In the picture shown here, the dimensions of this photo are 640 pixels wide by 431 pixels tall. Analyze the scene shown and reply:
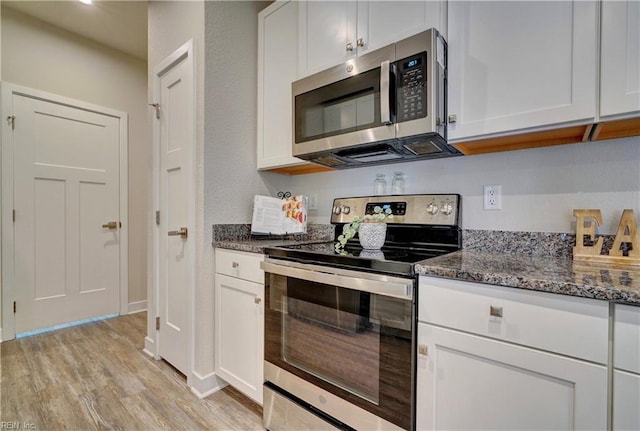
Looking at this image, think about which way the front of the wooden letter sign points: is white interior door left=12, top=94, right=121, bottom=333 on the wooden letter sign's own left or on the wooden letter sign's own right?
on the wooden letter sign's own right

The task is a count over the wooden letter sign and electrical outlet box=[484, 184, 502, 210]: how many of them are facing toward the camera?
2

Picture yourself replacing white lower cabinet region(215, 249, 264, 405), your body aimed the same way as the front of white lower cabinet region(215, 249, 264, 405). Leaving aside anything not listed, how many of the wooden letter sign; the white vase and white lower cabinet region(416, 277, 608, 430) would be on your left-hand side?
3

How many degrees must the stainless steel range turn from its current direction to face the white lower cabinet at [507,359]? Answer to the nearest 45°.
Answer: approximately 90° to its left

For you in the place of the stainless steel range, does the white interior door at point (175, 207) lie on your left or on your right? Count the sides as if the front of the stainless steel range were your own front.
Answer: on your right

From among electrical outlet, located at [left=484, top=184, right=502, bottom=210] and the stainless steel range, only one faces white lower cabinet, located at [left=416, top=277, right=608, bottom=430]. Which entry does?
the electrical outlet

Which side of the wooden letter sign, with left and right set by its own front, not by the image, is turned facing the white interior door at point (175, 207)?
right

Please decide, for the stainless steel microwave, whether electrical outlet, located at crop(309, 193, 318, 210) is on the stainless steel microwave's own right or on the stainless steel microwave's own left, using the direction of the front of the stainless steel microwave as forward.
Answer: on the stainless steel microwave's own right

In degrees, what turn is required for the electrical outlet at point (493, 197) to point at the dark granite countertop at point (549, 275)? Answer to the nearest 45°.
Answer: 0° — it already faces it

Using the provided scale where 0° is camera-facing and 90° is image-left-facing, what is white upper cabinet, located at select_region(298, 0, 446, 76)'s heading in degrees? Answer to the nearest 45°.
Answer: approximately 45°
